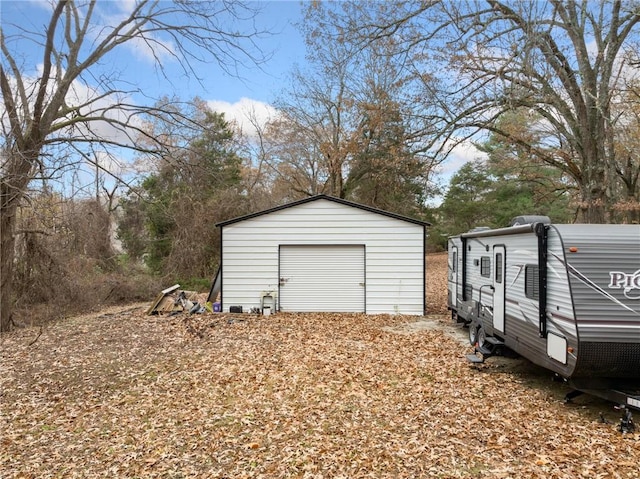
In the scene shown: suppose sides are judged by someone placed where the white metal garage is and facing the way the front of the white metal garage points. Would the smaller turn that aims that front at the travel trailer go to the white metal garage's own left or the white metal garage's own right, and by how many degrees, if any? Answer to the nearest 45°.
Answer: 0° — it already faces it

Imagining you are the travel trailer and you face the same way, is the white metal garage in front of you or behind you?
behind

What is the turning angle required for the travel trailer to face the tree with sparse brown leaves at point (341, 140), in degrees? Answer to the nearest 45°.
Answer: approximately 180°

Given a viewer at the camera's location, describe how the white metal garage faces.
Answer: facing the viewer

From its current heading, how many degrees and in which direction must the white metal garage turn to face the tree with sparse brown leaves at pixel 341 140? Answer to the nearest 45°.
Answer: approximately 180°

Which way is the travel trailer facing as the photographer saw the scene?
facing the viewer and to the right of the viewer

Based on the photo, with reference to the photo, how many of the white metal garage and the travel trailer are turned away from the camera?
0
